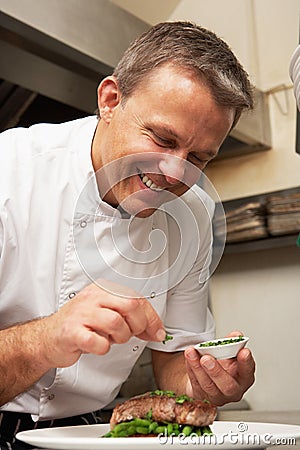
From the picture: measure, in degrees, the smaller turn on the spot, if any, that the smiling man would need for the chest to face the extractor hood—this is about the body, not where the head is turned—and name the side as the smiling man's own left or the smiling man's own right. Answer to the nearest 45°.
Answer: approximately 135° to the smiling man's own left

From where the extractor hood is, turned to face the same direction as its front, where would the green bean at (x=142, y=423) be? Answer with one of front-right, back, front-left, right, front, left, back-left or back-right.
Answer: front-right

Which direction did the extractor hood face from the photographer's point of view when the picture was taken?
facing the viewer and to the right of the viewer

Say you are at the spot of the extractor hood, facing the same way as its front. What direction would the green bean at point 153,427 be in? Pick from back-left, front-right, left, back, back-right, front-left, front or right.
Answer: front-right

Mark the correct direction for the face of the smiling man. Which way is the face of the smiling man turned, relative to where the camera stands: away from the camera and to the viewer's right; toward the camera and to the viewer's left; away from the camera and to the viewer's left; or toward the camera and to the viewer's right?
toward the camera and to the viewer's right

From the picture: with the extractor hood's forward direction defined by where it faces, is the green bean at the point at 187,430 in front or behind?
in front

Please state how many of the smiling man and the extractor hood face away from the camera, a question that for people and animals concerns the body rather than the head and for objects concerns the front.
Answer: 0

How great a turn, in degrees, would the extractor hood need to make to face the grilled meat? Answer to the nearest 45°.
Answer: approximately 45° to its right

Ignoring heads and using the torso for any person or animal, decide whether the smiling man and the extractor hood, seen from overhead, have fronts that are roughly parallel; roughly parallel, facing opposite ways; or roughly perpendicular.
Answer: roughly parallel
